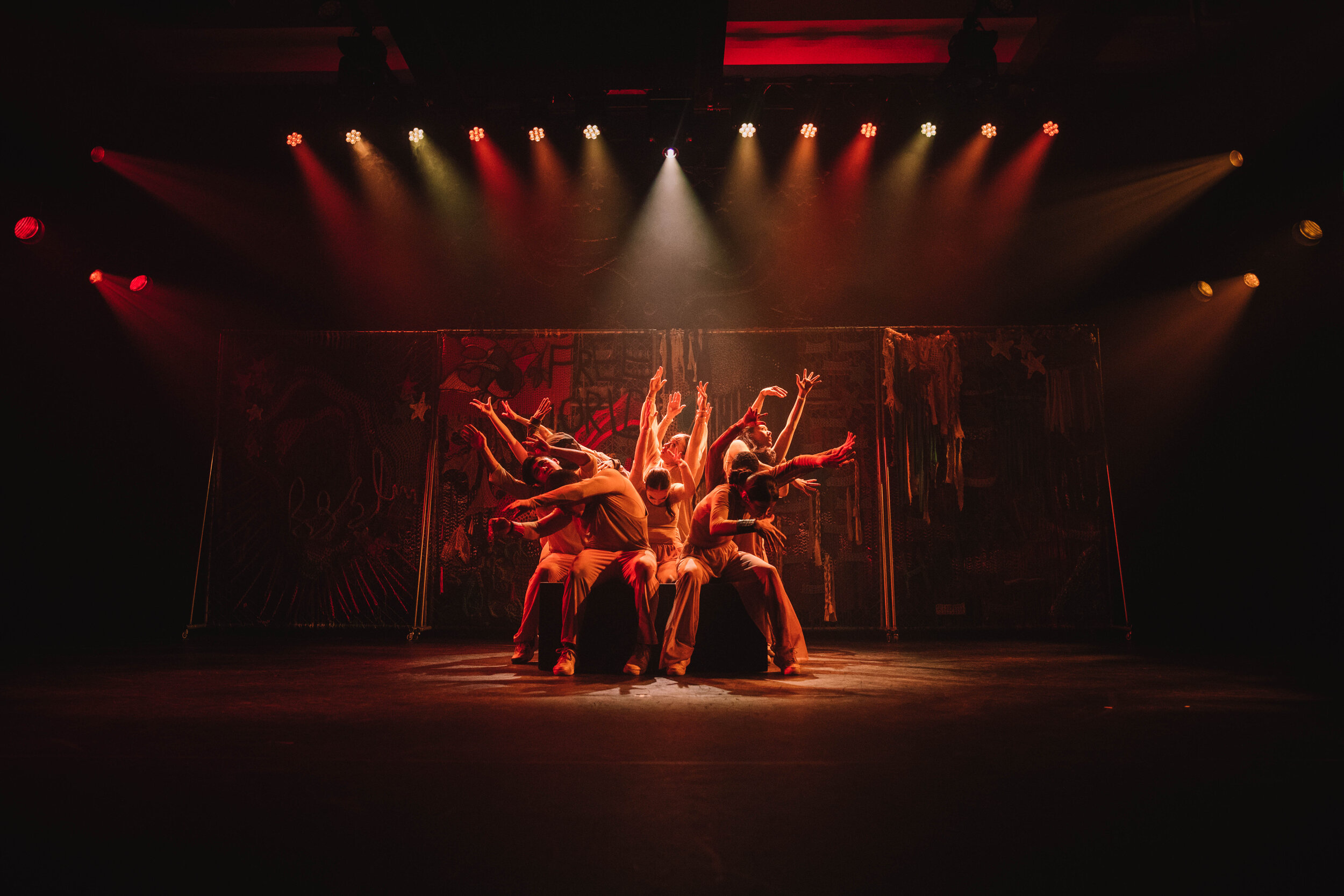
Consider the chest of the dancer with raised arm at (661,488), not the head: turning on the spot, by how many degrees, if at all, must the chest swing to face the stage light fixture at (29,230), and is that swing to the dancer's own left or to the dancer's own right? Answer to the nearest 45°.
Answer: approximately 90° to the dancer's own right

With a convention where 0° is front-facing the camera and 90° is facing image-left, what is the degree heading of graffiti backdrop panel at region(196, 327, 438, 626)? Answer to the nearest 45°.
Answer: approximately 0°

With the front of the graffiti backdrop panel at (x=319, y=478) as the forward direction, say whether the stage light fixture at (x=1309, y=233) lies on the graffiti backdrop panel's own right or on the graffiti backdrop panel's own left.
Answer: on the graffiti backdrop panel's own left

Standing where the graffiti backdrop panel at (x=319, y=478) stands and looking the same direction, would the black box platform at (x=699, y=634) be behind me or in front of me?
in front

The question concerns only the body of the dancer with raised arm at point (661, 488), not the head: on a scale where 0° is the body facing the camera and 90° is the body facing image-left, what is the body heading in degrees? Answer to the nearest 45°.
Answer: approximately 0°

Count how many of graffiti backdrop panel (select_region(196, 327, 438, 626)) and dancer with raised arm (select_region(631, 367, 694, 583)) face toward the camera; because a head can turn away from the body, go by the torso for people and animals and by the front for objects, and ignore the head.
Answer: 2

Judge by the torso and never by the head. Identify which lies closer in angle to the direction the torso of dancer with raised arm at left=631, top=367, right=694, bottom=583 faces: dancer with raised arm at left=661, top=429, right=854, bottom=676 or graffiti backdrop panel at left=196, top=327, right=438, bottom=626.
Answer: the dancer with raised arm

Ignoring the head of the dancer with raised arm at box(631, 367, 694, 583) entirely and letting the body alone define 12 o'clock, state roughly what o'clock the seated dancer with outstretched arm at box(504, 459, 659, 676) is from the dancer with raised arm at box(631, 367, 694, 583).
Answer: the seated dancer with outstretched arm at box(504, 459, 659, 676) is roughly at 1 o'clock from the dancer with raised arm at box(631, 367, 694, 583).

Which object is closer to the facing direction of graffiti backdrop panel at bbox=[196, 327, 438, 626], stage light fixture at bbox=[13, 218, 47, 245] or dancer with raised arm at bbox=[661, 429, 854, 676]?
the dancer with raised arm

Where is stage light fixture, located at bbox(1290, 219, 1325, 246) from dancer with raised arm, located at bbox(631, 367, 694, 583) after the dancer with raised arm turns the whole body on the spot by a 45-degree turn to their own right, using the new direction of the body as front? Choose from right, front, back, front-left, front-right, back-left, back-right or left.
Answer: back-left

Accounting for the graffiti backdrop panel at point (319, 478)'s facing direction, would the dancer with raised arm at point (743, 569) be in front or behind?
in front
